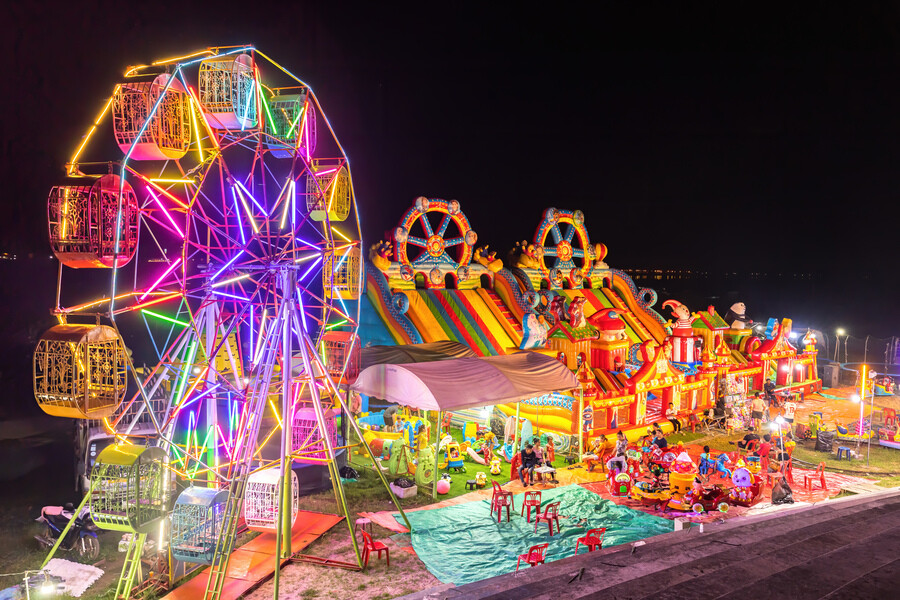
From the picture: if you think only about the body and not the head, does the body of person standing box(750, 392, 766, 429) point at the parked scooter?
no

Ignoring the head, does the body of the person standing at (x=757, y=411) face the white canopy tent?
no

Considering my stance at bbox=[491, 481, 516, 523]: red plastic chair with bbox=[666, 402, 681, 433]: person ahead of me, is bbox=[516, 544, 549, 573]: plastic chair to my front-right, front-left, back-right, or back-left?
back-right
